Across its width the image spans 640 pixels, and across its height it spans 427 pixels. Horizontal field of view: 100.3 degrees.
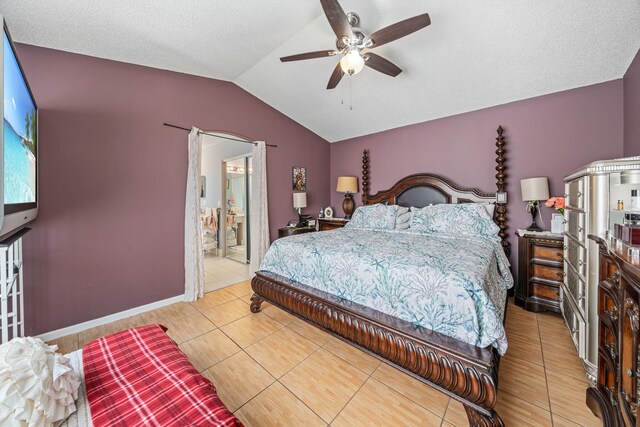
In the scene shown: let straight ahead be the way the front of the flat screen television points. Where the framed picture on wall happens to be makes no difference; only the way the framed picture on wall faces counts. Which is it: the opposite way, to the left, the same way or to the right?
to the right

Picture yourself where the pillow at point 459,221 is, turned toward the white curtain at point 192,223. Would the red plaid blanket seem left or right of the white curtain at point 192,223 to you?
left

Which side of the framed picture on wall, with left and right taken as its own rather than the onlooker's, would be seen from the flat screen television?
right

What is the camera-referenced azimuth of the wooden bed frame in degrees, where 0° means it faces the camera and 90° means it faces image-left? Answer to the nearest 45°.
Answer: approximately 45°

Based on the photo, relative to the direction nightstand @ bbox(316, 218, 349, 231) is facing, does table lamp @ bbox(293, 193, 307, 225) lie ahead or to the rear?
ahead

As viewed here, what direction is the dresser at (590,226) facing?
to the viewer's left

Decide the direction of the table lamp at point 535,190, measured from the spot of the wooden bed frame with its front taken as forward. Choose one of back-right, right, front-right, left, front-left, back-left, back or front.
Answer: back

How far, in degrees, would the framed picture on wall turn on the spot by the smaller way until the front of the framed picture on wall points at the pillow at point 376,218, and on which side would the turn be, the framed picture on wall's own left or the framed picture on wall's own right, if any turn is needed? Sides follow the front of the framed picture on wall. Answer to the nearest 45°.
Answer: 0° — it already faces it

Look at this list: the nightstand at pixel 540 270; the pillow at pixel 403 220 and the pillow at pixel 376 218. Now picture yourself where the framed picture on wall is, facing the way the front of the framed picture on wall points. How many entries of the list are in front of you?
3

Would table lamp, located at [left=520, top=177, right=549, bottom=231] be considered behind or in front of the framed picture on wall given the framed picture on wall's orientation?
in front

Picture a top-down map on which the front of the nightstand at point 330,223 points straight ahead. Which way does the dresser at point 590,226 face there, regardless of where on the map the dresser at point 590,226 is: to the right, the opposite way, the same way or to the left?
to the right

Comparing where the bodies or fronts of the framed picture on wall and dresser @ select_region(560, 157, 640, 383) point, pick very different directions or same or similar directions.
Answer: very different directions

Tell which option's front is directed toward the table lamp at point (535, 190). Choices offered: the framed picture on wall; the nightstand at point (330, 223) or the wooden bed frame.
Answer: the framed picture on wall

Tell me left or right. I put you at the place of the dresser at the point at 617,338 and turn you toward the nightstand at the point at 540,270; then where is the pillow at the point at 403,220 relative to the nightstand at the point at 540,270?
left

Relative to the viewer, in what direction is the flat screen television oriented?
to the viewer's right

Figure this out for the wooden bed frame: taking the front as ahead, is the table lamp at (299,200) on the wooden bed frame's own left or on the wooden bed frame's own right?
on the wooden bed frame's own right
